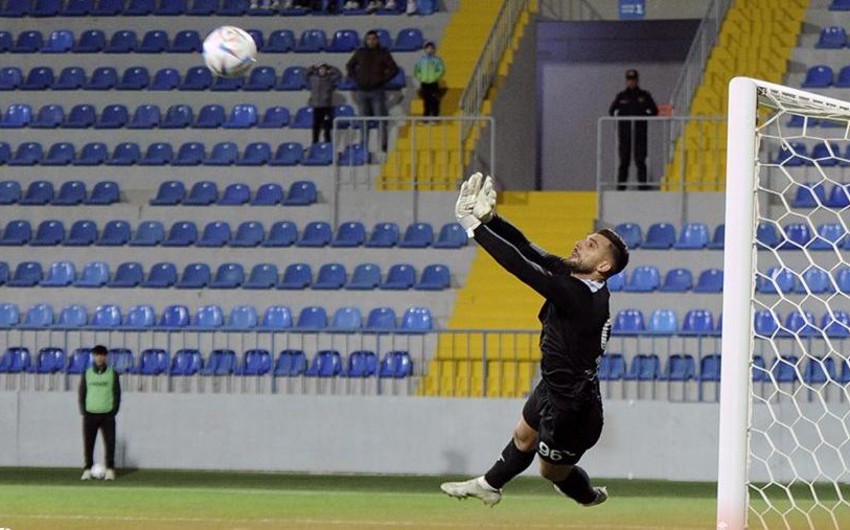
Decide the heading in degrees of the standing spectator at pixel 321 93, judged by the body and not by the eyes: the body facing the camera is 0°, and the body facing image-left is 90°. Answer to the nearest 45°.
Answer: approximately 0°

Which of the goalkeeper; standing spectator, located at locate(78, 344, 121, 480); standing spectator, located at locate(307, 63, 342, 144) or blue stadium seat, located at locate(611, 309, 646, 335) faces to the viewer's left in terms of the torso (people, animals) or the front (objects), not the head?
the goalkeeper

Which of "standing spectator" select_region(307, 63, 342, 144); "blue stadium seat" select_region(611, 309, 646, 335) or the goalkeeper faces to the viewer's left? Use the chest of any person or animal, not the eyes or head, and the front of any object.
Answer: the goalkeeper

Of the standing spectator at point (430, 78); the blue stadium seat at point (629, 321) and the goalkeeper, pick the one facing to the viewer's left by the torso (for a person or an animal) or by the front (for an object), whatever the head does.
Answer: the goalkeeper

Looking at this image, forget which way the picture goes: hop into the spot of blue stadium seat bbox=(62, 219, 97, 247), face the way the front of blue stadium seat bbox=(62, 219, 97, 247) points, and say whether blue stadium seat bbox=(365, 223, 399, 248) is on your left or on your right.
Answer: on your left

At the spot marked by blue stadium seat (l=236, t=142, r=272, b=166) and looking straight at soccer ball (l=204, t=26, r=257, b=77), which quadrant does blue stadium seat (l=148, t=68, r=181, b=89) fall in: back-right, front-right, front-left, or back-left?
back-right

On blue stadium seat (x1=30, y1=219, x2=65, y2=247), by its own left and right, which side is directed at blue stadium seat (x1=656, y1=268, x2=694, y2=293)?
left
